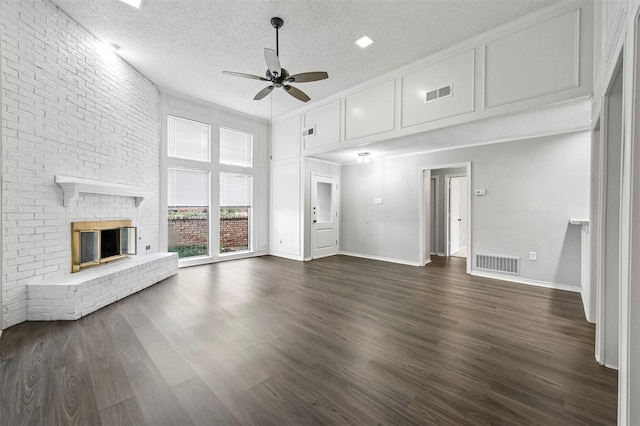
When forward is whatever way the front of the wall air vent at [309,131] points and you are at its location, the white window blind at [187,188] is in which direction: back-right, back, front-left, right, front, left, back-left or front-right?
front-right

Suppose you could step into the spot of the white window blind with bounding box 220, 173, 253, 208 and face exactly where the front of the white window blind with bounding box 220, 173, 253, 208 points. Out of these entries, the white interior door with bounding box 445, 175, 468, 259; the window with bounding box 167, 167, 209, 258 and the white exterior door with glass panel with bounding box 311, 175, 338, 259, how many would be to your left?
2

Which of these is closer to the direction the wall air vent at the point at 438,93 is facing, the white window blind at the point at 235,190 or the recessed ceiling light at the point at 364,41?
the recessed ceiling light

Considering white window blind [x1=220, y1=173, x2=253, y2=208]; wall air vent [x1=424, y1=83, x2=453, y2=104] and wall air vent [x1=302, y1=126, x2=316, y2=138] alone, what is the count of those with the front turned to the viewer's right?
0

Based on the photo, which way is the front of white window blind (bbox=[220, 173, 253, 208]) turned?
toward the camera

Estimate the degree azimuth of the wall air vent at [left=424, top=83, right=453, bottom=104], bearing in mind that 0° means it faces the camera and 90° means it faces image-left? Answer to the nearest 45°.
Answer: approximately 45°

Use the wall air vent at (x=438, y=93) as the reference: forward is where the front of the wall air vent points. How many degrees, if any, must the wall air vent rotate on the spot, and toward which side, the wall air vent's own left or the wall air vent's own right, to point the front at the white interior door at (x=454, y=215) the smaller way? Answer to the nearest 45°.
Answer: approximately 135° to the wall air vent's own right

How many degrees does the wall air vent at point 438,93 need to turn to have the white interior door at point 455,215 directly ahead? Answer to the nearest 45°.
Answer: approximately 135° to its right

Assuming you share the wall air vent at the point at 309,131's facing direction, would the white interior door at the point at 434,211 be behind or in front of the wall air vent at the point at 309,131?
behind

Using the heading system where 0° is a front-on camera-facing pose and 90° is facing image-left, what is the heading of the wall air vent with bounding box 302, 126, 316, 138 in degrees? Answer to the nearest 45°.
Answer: approximately 45°

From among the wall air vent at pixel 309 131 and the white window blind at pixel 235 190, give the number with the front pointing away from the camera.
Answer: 0
